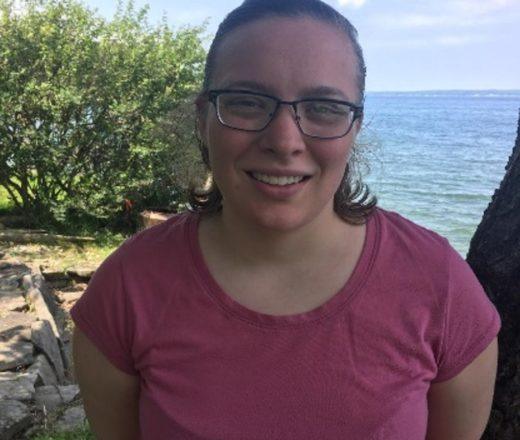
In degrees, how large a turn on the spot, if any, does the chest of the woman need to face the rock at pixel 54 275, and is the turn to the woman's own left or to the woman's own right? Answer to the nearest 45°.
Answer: approximately 135° to the woman's own right

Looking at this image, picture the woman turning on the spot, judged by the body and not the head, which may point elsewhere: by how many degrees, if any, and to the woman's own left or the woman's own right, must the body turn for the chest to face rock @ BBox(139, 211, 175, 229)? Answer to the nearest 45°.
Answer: approximately 180°

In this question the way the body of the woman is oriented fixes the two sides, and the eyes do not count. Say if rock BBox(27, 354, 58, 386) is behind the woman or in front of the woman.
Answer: behind

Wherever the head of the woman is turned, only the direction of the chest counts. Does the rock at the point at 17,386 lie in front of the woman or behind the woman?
behind

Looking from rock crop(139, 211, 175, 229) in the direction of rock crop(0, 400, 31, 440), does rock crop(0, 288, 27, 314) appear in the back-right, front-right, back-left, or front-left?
front-right

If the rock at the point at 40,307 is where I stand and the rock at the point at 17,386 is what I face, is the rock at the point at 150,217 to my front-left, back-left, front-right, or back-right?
back-left

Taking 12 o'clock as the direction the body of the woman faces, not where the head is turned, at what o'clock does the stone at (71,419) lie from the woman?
The stone is roughly at 5 o'clock from the woman.

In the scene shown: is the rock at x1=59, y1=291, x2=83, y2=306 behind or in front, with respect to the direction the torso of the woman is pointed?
behind

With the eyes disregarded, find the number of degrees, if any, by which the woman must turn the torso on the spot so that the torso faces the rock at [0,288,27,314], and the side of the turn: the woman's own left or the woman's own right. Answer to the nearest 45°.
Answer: approximately 135° to the woman's own right

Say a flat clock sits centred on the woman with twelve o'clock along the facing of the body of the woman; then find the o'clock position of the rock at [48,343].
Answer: The rock is roughly at 5 o'clock from the woman.

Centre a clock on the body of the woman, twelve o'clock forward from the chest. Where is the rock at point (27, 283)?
The rock is roughly at 5 o'clock from the woman.

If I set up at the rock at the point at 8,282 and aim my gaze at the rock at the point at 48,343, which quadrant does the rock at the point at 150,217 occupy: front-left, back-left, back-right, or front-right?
back-left

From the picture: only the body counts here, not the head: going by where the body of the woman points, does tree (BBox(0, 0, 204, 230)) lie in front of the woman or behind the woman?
behind

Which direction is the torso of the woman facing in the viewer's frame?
toward the camera

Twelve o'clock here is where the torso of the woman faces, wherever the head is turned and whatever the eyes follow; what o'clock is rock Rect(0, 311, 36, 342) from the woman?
The rock is roughly at 5 o'clock from the woman.
